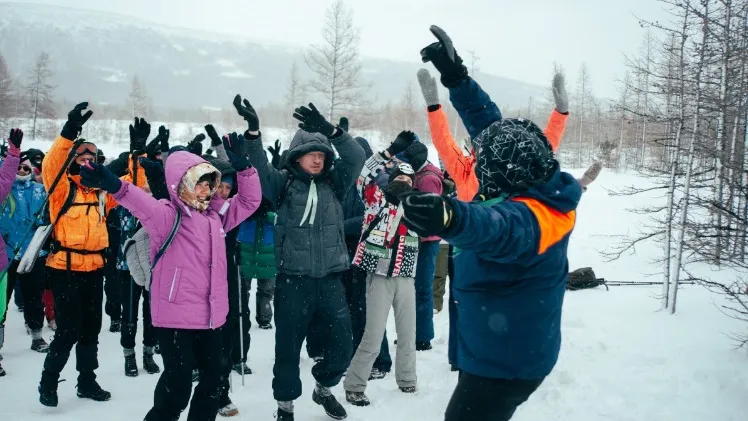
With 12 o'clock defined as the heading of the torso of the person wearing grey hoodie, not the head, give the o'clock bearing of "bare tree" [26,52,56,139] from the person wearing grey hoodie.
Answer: The bare tree is roughly at 5 o'clock from the person wearing grey hoodie.

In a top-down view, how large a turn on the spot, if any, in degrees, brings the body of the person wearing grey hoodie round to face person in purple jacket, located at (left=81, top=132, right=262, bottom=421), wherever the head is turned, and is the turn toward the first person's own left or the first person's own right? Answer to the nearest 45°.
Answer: approximately 45° to the first person's own right

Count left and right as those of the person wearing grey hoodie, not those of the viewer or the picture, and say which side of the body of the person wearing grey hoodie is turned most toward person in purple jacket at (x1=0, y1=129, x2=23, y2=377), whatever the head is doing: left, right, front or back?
right

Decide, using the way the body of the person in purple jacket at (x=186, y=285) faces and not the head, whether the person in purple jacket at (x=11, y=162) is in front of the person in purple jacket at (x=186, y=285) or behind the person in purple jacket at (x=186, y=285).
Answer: behind

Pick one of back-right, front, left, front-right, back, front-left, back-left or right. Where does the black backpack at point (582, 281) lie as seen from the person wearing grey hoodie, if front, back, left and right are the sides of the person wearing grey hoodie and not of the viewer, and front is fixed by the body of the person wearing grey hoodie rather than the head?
back-left

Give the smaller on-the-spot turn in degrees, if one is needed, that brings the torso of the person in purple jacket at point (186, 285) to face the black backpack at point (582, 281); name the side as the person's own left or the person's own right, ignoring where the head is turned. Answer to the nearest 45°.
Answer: approximately 90° to the person's own left

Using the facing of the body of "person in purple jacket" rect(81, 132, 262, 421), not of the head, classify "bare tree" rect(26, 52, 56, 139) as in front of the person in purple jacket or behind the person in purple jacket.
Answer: behind
